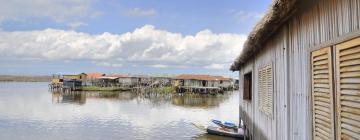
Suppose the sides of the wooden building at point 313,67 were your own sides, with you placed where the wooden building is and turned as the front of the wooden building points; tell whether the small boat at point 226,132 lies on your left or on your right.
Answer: on your right

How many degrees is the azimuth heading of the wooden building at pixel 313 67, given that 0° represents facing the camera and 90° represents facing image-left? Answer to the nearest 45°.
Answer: approximately 45°
